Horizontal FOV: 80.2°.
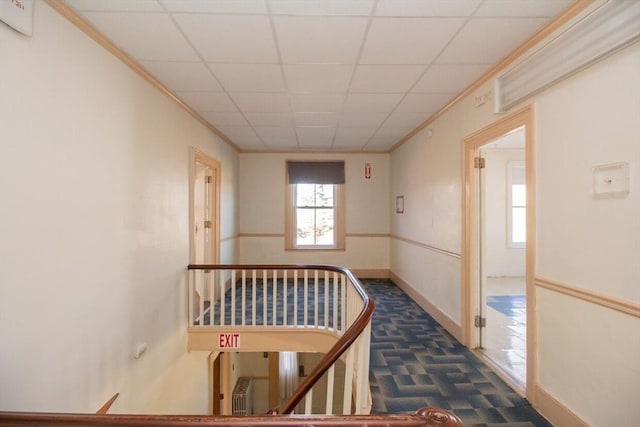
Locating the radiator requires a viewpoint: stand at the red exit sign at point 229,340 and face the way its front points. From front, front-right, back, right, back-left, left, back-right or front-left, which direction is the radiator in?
back

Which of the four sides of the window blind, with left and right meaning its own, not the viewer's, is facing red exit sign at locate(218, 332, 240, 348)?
front

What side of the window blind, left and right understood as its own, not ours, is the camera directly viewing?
front

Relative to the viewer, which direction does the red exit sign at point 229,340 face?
toward the camera

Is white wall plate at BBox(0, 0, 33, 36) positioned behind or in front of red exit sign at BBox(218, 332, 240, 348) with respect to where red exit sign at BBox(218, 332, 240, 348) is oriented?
in front

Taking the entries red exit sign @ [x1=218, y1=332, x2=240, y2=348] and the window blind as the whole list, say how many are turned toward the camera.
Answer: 2

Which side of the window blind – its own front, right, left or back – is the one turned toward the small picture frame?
left

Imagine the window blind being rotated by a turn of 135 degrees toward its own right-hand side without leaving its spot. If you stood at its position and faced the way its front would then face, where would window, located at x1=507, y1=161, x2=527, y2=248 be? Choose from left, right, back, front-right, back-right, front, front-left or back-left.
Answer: back-right

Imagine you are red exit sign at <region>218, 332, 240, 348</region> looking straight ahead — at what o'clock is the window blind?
The window blind is roughly at 7 o'clock from the red exit sign.

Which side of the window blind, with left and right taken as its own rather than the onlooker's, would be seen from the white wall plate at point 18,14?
front

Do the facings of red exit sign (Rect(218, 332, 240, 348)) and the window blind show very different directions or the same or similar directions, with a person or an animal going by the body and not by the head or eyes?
same or similar directions
